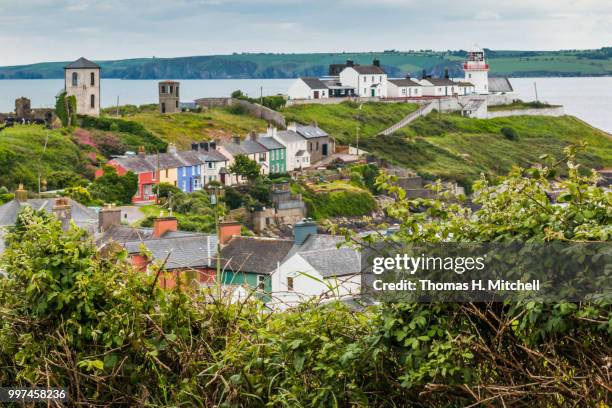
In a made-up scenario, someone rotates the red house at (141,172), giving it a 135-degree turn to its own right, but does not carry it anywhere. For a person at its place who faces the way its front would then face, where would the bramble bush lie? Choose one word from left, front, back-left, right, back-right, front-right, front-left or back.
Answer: left

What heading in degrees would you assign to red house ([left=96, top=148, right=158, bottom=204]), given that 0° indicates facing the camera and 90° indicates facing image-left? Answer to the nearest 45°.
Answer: approximately 315°

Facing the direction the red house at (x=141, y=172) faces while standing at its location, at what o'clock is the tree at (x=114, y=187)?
The tree is roughly at 2 o'clock from the red house.
